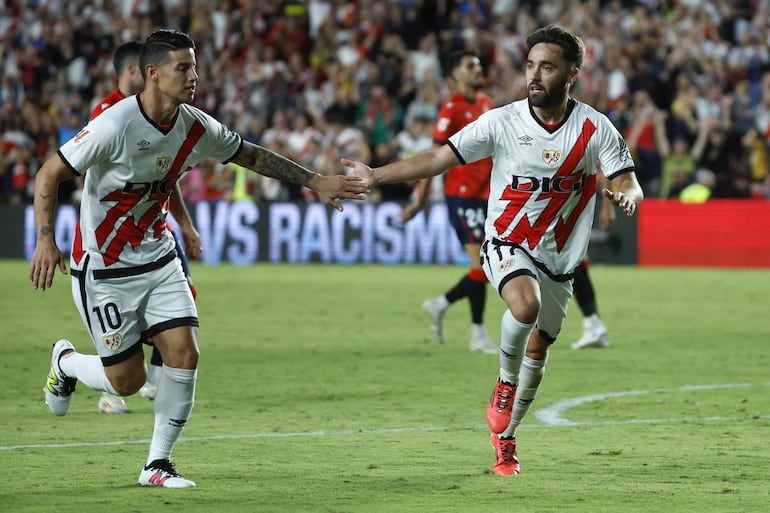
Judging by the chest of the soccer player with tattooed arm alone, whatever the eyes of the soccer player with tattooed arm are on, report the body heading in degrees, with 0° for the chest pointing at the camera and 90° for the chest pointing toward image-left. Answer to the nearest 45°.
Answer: approximately 315°

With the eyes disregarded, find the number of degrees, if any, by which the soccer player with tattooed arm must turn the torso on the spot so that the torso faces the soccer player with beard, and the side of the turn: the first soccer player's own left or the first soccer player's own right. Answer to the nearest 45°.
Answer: approximately 45° to the first soccer player's own left

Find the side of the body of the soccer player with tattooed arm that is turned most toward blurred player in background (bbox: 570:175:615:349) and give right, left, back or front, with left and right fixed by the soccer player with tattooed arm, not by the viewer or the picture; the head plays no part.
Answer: left

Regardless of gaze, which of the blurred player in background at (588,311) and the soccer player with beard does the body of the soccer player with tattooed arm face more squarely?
the soccer player with beard

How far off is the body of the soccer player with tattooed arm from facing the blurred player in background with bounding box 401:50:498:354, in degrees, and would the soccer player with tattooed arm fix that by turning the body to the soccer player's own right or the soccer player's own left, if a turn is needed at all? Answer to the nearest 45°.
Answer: approximately 90° to the soccer player's own left
